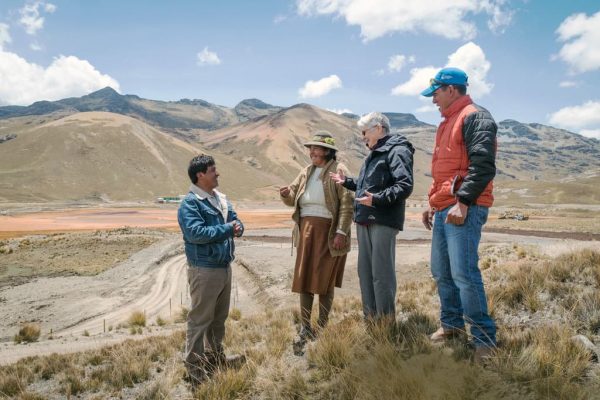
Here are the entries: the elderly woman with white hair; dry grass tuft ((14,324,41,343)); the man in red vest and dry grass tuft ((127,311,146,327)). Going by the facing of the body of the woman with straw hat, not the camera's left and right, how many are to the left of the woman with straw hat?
2

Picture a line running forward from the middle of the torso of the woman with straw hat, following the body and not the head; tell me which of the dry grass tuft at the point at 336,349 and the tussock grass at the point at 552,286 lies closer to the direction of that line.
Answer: the dry grass tuft

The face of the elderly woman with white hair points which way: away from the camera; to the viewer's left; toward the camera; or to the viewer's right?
to the viewer's left

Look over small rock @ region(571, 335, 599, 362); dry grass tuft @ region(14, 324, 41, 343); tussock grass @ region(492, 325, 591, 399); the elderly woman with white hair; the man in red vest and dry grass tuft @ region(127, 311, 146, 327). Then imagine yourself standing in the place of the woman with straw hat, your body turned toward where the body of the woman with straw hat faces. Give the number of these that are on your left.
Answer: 4

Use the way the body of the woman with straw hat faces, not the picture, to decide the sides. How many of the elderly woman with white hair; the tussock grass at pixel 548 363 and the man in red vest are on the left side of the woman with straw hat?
3

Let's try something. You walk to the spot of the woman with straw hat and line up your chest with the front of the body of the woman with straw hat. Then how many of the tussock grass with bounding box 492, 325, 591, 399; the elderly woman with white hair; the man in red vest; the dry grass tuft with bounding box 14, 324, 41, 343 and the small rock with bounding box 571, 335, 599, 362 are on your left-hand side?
4

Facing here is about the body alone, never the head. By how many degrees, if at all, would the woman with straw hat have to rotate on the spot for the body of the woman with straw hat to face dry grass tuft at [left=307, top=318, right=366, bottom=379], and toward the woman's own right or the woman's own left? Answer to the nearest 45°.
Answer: approximately 45° to the woman's own left

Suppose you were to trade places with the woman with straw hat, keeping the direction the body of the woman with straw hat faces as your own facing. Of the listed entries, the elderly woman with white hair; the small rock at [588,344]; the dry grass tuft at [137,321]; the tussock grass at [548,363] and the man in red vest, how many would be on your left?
4

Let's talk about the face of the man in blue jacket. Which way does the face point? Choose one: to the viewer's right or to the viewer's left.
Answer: to the viewer's right

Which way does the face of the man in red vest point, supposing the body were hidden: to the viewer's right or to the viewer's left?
to the viewer's left

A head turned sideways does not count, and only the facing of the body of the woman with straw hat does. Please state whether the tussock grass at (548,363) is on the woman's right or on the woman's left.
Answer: on the woman's left

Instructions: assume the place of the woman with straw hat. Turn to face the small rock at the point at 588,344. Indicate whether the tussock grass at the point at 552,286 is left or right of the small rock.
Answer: left

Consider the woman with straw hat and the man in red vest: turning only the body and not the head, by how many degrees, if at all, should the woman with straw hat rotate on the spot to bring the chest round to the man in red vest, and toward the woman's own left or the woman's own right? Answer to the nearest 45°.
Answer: approximately 90° to the woman's own left

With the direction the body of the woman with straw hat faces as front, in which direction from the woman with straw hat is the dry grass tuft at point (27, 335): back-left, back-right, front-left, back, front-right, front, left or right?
right

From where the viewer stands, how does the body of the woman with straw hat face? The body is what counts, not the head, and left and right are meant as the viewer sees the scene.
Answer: facing the viewer and to the left of the viewer

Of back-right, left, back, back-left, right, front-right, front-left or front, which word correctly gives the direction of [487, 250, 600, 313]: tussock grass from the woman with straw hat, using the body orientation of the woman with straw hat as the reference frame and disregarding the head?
back-left
